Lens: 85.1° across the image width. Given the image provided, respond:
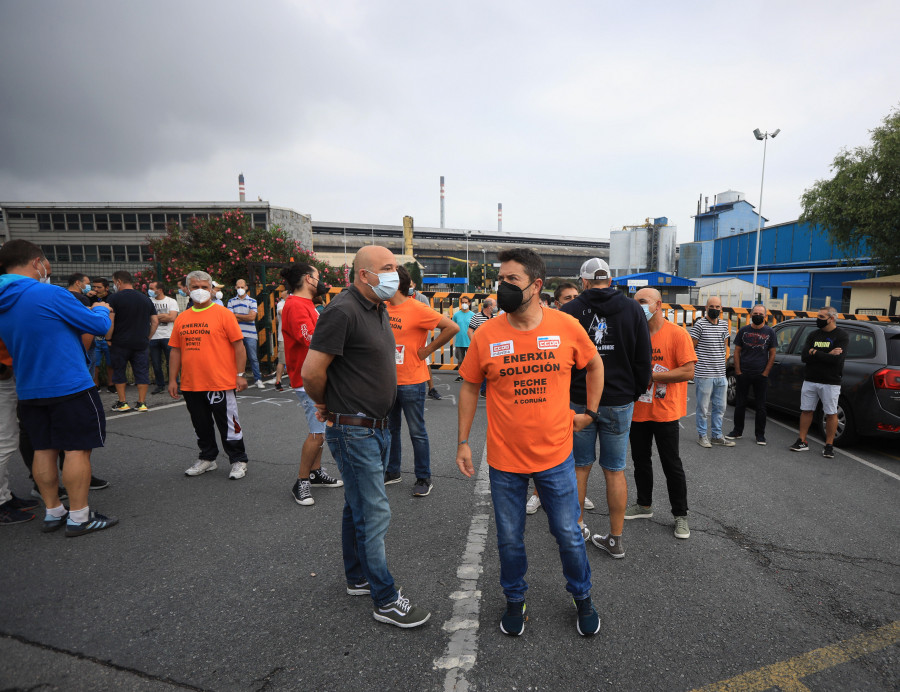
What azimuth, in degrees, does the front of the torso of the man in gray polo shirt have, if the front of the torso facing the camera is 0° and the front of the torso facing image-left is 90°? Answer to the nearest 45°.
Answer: approximately 270°

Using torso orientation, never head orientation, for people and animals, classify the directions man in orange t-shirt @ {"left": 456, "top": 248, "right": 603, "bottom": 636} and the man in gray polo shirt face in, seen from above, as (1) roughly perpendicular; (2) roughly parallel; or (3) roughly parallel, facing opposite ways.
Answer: roughly perpendicular

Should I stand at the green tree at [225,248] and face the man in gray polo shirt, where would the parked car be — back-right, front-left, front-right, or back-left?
front-left

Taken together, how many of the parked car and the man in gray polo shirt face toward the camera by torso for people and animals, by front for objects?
0

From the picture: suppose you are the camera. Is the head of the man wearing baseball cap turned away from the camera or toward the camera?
away from the camera

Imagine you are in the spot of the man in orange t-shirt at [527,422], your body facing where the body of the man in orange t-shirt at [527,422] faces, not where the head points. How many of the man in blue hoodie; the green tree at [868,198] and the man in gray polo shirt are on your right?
2

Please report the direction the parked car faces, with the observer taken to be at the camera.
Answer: facing away from the viewer and to the left of the viewer

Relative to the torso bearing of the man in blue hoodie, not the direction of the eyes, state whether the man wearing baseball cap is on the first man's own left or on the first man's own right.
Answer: on the first man's own right

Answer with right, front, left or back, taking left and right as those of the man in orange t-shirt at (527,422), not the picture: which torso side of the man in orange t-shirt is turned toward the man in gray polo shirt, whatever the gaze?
right

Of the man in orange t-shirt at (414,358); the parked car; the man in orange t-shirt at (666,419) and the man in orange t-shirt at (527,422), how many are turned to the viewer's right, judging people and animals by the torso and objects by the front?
0

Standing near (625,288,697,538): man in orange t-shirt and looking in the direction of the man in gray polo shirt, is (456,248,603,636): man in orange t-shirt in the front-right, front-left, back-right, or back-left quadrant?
front-left

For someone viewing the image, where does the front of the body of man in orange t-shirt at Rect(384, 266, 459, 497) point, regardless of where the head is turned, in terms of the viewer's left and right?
facing the viewer and to the left of the viewer

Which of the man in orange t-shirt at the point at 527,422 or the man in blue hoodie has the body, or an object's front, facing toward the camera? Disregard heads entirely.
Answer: the man in orange t-shirt

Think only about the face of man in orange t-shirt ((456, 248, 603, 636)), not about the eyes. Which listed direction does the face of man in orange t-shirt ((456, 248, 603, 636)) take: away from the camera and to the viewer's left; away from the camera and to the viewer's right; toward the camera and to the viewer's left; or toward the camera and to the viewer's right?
toward the camera and to the viewer's left

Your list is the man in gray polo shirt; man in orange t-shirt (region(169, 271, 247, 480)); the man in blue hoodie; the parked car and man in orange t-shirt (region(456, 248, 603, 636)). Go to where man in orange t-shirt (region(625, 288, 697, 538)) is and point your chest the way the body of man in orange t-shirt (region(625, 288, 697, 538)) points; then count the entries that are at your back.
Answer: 1

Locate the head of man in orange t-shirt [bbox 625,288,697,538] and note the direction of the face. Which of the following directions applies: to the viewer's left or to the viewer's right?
to the viewer's left

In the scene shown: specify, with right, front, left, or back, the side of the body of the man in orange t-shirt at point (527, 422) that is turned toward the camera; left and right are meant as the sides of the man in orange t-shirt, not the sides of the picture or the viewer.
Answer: front

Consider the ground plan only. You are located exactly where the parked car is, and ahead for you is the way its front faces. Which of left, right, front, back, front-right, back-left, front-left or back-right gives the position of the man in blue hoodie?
left
